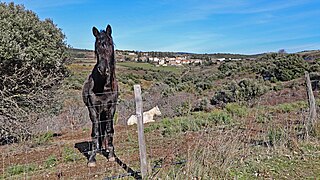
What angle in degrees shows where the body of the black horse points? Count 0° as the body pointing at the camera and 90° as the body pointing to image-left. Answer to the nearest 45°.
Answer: approximately 0°

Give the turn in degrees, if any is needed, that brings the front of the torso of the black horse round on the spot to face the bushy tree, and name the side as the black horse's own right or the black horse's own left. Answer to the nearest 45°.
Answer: approximately 135° to the black horse's own right

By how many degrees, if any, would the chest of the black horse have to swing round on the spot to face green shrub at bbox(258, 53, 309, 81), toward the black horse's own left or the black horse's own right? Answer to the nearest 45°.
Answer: approximately 135° to the black horse's own left

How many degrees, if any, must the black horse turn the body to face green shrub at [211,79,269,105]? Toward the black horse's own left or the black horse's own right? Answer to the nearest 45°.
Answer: approximately 135° to the black horse's own left

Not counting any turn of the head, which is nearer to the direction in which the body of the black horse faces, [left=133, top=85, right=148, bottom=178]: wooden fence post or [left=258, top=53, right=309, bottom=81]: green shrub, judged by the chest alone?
the wooden fence post

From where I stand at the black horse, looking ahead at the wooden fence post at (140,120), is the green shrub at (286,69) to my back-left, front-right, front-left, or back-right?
back-left

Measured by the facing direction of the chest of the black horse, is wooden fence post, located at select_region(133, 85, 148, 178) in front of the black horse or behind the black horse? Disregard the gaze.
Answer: in front
